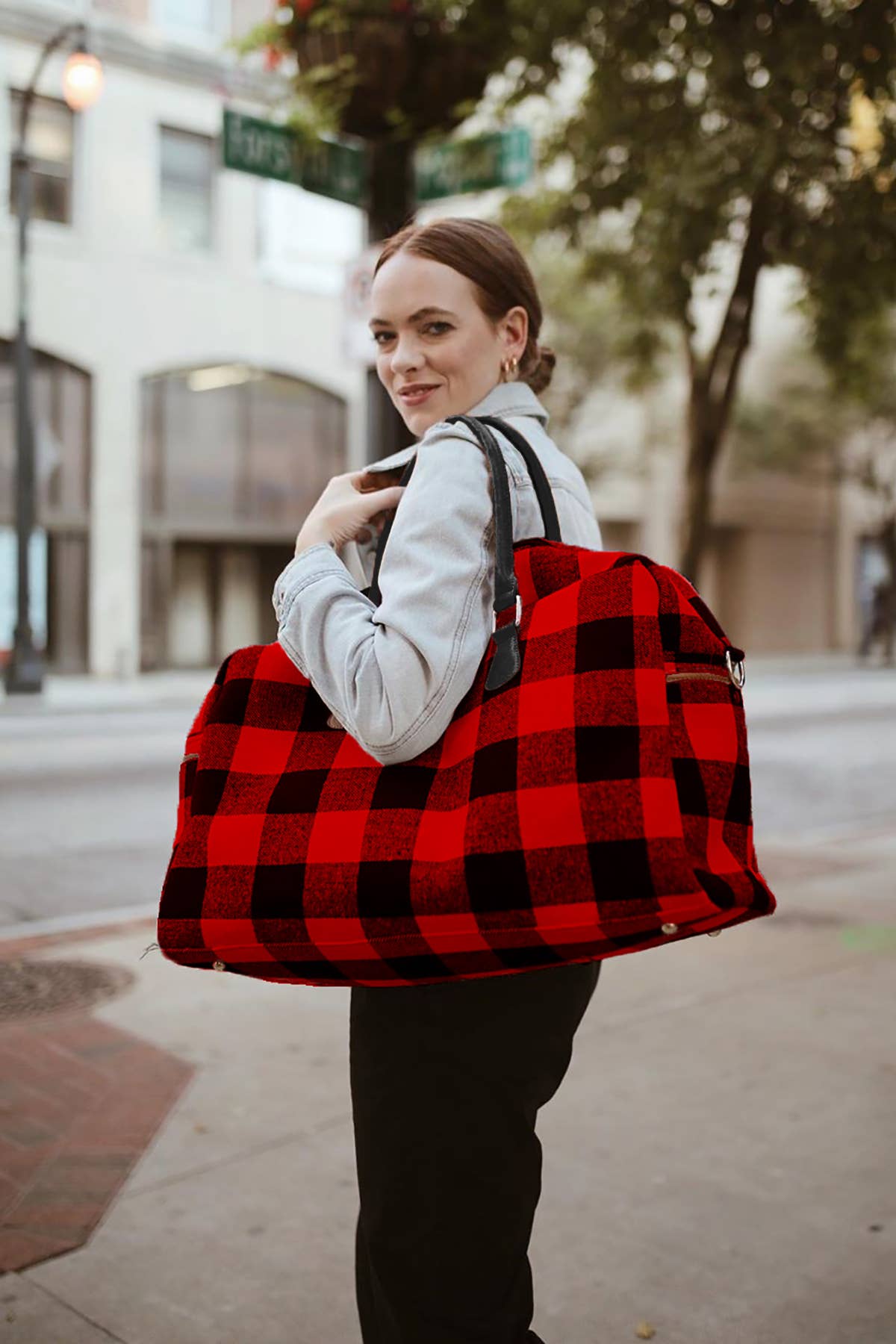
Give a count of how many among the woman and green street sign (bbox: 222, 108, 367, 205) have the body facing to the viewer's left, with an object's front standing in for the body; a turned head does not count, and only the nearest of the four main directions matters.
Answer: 1

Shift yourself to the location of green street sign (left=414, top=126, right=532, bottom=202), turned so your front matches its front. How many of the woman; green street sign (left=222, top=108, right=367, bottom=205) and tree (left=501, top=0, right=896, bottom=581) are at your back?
1

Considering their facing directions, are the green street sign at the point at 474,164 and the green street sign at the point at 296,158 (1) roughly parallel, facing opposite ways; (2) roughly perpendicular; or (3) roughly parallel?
roughly perpendicular

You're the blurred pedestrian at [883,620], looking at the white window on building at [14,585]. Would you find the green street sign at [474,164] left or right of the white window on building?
left

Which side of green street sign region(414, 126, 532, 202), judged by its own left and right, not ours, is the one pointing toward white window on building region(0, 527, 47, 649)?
right

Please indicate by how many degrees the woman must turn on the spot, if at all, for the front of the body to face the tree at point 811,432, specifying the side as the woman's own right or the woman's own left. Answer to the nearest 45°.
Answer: approximately 90° to the woman's own right
